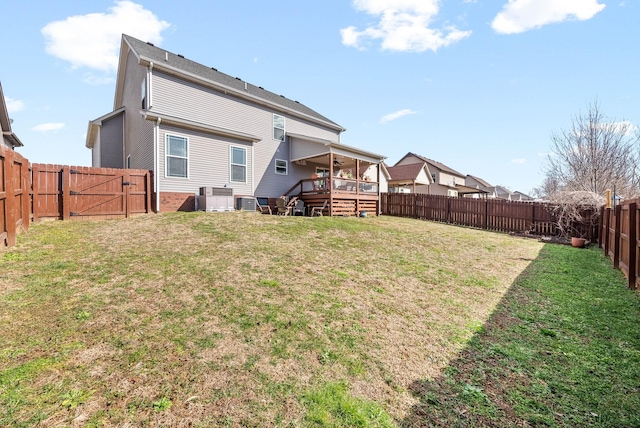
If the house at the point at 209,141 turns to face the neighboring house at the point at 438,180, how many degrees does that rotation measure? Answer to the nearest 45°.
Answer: approximately 90° to its right

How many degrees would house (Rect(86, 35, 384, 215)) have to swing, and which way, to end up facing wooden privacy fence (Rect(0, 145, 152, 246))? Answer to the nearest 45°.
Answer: approximately 90° to its left

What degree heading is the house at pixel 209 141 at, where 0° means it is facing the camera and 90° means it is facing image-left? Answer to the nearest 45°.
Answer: approximately 135°

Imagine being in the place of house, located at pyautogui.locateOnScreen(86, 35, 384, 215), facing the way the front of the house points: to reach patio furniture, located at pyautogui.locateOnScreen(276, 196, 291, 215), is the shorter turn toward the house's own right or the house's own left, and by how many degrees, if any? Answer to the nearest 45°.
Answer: approximately 135° to the house's own right

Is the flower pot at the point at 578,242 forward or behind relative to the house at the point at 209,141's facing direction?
behind
